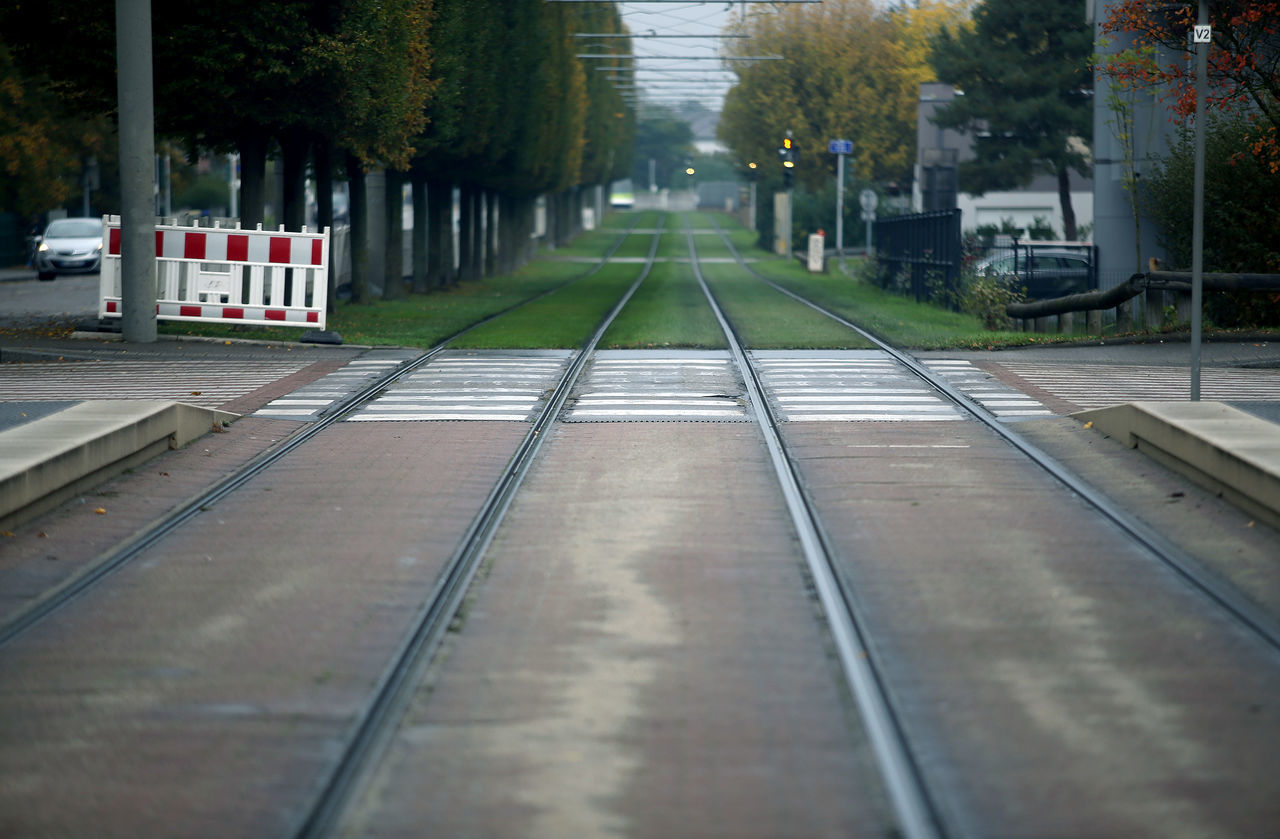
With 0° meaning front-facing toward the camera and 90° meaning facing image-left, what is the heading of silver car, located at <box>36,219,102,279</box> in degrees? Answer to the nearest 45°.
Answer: approximately 0°

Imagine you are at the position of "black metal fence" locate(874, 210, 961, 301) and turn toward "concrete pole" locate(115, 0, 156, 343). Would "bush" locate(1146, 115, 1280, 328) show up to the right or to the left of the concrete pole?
left

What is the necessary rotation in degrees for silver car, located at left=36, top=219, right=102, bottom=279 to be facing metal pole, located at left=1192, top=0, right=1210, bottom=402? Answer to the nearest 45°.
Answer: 0° — it already faces it

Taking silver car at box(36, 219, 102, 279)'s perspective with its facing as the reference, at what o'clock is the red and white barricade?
The red and white barricade is roughly at 12 o'clock from the silver car.

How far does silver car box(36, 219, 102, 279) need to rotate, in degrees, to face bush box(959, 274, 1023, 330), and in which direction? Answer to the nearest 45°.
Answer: approximately 45° to its left

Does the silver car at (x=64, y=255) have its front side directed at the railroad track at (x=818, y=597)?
yes

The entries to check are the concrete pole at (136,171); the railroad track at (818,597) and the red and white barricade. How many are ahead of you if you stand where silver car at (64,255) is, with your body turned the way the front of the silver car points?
3

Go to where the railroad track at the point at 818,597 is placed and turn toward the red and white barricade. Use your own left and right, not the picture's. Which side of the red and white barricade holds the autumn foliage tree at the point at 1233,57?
right

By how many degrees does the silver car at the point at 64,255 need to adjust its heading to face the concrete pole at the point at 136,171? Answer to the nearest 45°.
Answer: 0° — it already faces it

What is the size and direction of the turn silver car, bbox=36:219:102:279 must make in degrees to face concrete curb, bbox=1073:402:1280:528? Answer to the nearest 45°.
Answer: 0° — it already faces it
